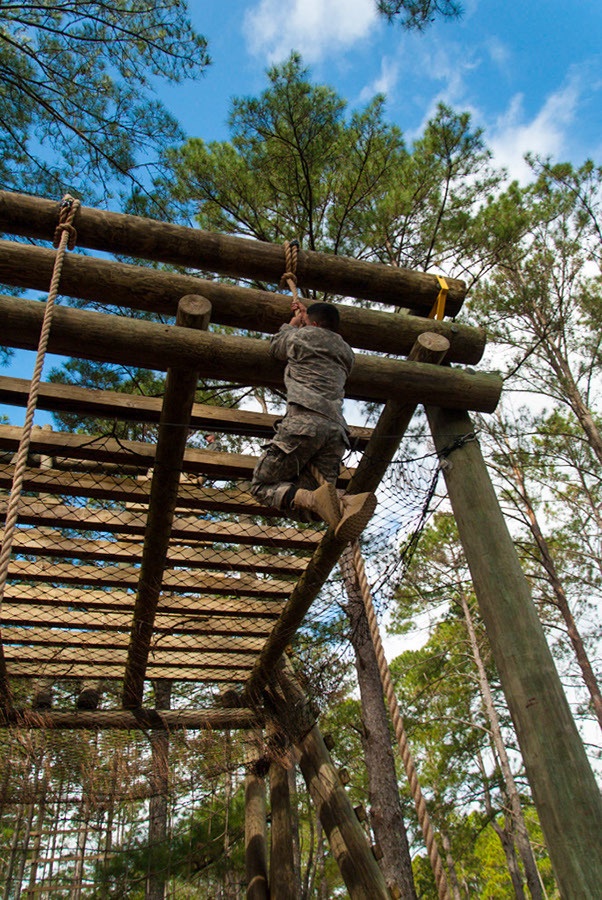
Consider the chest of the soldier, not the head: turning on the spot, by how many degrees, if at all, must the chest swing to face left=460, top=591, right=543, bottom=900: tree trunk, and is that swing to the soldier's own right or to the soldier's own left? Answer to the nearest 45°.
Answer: approximately 45° to the soldier's own right
